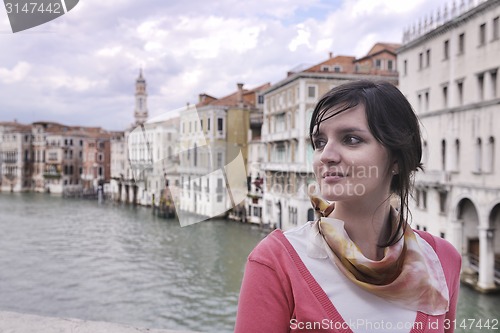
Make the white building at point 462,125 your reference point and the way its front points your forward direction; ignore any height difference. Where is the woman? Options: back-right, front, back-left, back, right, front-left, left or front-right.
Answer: front-left

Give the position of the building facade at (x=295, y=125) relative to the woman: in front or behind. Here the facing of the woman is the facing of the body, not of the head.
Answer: behind

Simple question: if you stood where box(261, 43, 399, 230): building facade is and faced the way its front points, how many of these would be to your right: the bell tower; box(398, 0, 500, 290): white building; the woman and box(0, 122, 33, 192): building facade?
2

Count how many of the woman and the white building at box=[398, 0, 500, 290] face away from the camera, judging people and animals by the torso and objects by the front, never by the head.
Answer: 0

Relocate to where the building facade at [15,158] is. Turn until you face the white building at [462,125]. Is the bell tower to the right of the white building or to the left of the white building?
left

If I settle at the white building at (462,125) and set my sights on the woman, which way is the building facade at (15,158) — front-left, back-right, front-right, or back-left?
back-right

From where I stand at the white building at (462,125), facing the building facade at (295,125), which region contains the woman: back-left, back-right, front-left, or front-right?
back-left

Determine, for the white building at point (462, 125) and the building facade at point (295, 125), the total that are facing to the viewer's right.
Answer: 0

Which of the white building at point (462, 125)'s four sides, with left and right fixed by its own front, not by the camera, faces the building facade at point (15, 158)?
right

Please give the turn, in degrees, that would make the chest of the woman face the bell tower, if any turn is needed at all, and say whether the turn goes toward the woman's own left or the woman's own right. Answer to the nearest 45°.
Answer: approximately 135° to the woman's own right

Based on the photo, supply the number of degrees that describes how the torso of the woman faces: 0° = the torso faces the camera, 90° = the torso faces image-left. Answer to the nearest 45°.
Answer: approximately 0°

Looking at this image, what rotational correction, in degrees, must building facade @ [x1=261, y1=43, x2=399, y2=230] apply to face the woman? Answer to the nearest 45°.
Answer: approximately 45° to its left

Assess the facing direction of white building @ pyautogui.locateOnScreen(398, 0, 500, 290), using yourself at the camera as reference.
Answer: facing the viewer and to the left of the viewer
